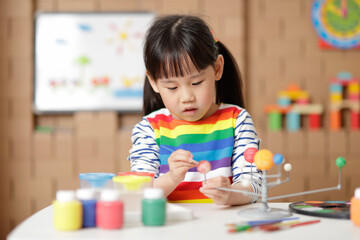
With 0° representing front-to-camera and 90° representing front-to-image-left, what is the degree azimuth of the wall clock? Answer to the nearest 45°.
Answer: approximately 0°

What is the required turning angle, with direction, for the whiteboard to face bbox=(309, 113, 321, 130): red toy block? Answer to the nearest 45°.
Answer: approximately 90° to its left

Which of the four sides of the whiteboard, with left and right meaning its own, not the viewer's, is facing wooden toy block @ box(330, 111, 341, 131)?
left

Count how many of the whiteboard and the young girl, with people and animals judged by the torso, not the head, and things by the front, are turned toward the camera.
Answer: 2

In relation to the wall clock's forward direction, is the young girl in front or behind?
in front
